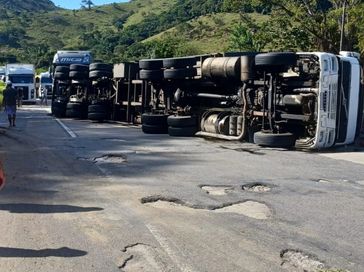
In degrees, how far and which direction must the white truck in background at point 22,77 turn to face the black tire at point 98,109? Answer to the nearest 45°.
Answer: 0° — it already faces it

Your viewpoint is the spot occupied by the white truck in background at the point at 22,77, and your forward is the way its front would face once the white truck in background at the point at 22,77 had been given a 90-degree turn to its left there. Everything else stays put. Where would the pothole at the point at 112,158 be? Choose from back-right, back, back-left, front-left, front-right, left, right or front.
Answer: right

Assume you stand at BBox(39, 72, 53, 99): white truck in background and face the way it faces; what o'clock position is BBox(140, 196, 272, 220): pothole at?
The pothole is roughly at 12 o'clock from the white truck in background.

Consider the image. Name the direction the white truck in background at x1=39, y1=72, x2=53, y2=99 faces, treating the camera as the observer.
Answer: facing the viewer

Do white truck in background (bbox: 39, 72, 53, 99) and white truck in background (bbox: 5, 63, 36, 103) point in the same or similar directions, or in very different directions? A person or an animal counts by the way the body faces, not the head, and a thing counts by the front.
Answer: same or similar directions

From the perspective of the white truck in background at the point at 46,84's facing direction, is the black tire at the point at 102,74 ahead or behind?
ahead

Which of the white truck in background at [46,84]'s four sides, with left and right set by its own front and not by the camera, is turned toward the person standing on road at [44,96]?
front

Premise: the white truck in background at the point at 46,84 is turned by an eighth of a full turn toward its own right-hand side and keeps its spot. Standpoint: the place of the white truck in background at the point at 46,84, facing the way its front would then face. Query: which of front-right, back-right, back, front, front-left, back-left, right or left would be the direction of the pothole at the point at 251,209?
front-left

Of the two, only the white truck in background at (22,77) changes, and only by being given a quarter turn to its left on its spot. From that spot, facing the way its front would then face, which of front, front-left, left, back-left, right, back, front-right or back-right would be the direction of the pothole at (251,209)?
right

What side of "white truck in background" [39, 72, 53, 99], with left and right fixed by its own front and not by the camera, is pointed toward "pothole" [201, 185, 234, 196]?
front

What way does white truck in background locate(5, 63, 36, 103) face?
toward the camera

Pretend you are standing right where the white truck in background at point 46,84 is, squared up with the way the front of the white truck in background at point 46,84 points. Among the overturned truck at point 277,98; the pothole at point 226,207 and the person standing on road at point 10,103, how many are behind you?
0

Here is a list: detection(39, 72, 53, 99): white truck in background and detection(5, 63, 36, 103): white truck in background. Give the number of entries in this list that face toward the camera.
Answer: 2

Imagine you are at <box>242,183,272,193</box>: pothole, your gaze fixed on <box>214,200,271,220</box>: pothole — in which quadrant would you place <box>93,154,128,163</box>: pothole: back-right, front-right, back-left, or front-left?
back-right

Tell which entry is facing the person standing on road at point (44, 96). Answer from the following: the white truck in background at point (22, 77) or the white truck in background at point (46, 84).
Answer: the white truck in background at point (46, 84)
